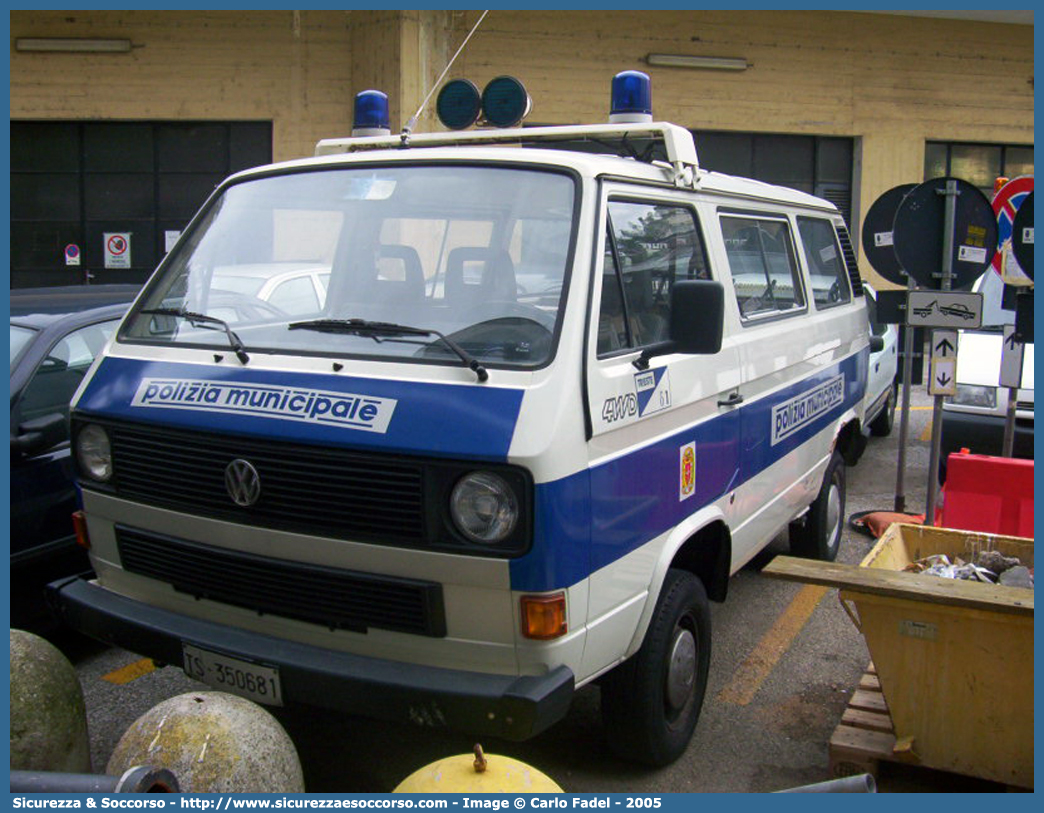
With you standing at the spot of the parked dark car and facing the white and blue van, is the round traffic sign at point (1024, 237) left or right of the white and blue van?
left

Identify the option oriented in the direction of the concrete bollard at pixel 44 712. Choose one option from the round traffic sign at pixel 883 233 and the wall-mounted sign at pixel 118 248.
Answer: the wall-mounted sign

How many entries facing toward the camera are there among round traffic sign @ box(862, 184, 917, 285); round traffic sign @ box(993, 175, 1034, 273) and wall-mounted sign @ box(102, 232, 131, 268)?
2

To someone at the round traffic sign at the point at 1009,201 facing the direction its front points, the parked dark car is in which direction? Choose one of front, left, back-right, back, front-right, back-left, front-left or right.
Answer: front-right

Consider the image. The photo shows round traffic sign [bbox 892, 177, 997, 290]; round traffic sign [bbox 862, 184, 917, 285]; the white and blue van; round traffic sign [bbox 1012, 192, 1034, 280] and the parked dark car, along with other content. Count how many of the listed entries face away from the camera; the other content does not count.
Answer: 3

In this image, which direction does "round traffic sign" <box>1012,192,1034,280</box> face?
away from the camera

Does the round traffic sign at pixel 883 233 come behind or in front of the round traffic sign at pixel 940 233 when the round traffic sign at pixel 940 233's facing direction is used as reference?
in front

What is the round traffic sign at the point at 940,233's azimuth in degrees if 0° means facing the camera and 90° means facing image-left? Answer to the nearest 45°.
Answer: approximately 180°

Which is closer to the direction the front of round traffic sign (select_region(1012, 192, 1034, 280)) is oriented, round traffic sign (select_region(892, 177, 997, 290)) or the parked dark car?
the round traffic sign

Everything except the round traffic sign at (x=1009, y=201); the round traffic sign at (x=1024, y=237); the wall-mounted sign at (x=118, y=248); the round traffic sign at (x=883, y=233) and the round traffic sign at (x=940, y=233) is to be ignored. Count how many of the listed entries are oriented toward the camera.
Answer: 2

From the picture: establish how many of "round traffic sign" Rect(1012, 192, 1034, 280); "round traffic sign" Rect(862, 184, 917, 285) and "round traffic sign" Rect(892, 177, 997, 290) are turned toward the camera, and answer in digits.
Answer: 0

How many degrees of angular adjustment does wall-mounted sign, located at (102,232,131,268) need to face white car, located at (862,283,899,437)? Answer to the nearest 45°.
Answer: approximately 45° to its left

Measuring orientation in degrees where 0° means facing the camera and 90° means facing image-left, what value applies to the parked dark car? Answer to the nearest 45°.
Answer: approximately 45°

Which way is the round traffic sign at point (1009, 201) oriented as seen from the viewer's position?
toward the camera

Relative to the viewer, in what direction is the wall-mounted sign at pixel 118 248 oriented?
toward the camera

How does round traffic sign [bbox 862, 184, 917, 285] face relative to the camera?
away from the camera

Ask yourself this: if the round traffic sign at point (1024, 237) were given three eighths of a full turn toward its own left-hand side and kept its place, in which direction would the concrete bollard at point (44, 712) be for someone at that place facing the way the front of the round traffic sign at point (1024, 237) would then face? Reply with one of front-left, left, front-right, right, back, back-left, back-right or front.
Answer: front
